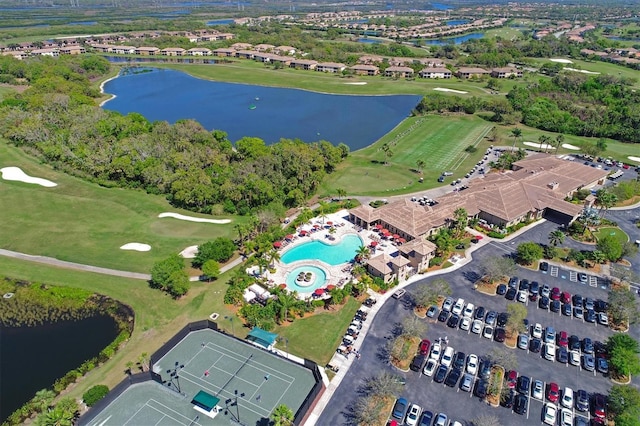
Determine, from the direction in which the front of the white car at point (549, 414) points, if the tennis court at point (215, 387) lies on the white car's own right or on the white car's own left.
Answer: on the white car's own left

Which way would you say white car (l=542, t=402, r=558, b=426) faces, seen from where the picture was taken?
facing away from the viewer

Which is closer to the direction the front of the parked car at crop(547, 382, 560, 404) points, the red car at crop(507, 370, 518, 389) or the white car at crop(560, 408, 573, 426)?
the white car

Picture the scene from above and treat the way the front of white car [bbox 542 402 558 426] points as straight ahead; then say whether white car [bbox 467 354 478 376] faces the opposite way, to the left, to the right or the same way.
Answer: the opposite way

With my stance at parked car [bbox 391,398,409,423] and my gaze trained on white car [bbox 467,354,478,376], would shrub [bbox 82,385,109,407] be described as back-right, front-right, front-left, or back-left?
back-left
